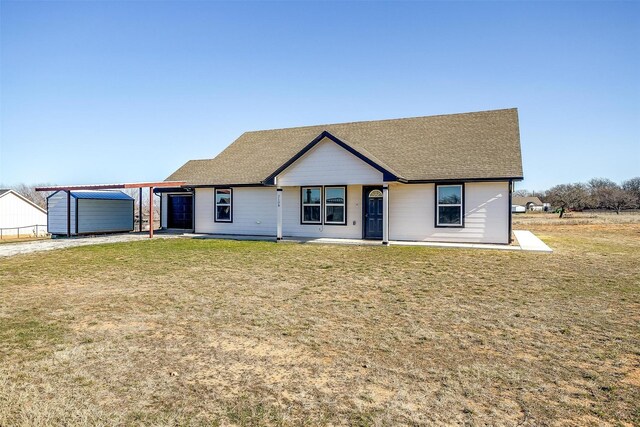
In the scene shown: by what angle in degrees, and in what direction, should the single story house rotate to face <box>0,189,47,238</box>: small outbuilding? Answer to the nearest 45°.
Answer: approximately 135° to its right

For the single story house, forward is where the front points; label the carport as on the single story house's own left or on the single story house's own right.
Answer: on the single story house's own right

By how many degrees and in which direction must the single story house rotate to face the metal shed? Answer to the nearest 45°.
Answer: approximately 90° to its right

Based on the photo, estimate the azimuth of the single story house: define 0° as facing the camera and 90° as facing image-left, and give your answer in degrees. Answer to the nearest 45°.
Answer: approximately 0°
